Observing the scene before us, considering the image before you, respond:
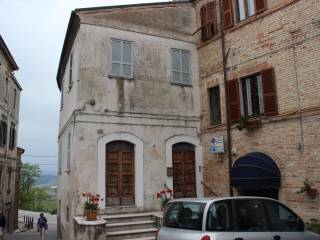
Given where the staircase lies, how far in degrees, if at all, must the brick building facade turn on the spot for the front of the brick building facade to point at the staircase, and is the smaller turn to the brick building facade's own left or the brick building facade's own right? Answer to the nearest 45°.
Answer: approximately 45° to the brick building facade's own right

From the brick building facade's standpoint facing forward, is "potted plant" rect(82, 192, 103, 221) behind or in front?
in front

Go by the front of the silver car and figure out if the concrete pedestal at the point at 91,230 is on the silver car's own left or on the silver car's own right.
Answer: on the silver car's own left

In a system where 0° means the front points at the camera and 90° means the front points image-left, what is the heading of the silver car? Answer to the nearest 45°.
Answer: approximately 225°

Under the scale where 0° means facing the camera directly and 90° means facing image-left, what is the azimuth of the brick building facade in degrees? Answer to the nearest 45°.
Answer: approximately 45°

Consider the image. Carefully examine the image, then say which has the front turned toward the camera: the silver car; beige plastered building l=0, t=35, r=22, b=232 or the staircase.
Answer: the staircase

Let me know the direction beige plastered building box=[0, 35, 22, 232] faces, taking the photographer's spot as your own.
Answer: facing to the right of the viewer

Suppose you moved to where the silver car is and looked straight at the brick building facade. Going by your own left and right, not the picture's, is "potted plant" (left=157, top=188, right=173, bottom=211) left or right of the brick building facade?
left

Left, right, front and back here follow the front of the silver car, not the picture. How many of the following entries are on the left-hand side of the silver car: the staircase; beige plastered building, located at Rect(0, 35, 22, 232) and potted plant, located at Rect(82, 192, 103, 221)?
3

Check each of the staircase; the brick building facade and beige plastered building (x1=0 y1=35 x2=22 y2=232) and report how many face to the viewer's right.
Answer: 1

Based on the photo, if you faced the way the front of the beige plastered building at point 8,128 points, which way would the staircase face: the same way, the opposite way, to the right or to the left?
to the right

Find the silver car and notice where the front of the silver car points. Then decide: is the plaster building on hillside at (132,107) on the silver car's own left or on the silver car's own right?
on the silver car's own left

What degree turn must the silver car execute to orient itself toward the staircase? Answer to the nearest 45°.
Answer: approximately 90° to its left
